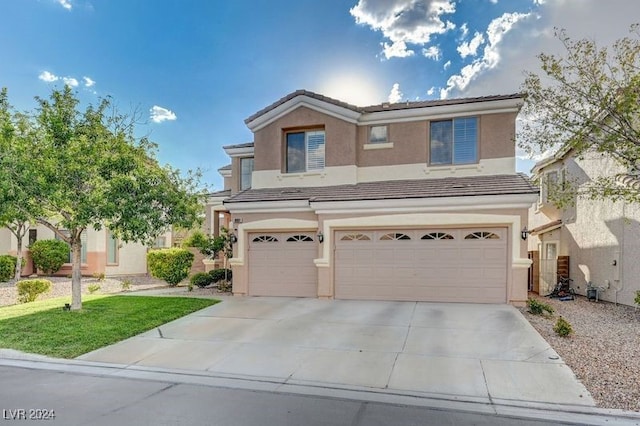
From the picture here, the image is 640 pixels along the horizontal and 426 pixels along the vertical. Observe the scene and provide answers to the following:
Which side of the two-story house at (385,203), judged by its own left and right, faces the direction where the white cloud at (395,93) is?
back

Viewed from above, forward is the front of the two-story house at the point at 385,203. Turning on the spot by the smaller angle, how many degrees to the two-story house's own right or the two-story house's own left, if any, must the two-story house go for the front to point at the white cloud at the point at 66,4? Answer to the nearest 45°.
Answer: approximately 90° to the two-story house's own right

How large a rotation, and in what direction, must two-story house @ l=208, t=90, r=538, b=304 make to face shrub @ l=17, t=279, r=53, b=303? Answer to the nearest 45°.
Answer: approximately 90° to its right

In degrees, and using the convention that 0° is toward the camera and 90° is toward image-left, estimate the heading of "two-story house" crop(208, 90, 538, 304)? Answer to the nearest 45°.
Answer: approximately 0°
